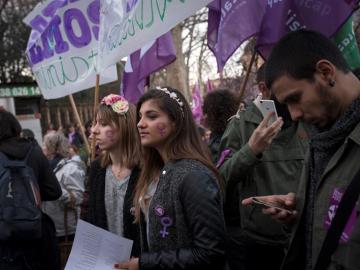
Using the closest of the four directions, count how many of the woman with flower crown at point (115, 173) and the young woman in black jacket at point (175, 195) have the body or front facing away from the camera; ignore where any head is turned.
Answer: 0

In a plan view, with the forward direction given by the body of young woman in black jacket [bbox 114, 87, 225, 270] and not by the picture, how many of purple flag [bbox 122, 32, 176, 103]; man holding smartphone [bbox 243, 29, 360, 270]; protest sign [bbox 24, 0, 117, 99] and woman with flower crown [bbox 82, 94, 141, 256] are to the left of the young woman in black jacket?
1

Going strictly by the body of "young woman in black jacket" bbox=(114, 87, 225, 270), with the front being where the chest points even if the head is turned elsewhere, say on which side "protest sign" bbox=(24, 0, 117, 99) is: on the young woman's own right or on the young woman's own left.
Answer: on the young woman's own right

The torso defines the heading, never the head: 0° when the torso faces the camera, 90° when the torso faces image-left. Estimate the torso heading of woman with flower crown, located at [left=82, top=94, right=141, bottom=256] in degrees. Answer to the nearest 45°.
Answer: approximately 45°

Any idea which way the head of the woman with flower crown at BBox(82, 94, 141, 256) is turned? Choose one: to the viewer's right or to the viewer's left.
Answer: to the viewer's left

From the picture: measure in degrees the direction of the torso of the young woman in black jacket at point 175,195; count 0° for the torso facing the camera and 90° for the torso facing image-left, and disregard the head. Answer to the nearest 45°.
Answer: approximately 45°

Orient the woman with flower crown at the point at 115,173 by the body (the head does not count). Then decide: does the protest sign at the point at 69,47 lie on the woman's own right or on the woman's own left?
on the woman's own right

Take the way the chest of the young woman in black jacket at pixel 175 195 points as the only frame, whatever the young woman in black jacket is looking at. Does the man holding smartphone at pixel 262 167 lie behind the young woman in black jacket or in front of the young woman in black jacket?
behind

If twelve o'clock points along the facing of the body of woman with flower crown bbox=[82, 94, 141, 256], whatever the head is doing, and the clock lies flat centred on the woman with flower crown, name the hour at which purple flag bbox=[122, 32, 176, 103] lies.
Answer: The purple flag is roughly at 5 o'clock from the woman with flower crown.

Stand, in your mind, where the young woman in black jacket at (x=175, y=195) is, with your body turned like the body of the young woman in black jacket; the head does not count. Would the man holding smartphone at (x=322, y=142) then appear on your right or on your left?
on your left
